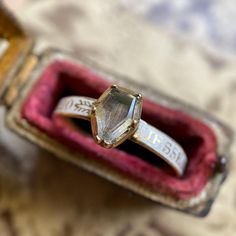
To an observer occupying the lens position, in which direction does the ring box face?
facing the viewer and to the right of the viewer
